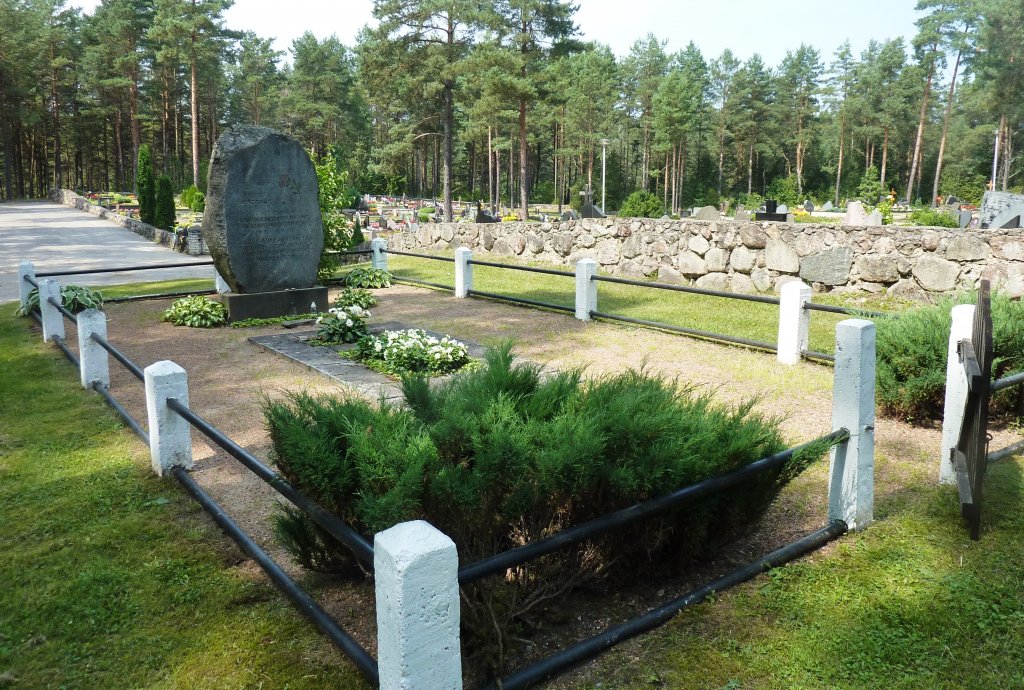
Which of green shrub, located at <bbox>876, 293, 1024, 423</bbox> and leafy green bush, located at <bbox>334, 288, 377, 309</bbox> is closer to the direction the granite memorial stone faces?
the green shrub

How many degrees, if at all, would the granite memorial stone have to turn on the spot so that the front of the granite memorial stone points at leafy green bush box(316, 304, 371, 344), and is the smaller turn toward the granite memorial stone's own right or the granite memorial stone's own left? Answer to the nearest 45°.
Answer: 0° — it already faces it

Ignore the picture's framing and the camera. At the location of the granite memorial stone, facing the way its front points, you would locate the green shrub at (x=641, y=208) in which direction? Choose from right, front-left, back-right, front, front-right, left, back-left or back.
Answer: left

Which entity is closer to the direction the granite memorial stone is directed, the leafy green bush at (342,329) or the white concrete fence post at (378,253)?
the leafy green bush

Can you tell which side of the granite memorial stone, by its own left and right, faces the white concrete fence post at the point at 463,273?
left

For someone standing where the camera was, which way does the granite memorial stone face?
facing the viewer and to the right of the viewer

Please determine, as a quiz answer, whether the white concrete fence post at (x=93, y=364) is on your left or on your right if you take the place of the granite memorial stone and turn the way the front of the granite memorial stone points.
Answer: on your right

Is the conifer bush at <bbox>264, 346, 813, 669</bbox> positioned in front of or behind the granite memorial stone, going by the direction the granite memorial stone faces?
in front

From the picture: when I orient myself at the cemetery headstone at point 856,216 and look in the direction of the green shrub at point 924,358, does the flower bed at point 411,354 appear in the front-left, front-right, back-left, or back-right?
front-right

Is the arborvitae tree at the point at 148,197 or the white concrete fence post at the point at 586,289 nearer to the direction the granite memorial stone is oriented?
the white concrete fence post

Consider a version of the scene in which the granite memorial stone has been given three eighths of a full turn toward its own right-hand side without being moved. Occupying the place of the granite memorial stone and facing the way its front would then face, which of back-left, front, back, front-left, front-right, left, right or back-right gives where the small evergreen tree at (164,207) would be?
right

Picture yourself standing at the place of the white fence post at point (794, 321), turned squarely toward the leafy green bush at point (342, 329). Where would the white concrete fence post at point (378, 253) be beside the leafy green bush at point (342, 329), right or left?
right
